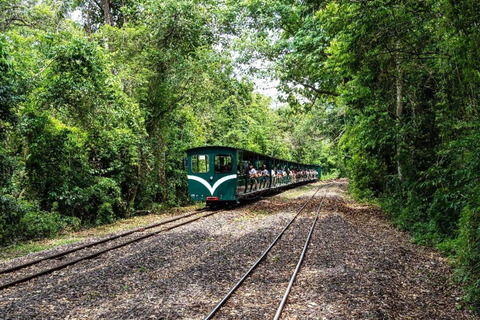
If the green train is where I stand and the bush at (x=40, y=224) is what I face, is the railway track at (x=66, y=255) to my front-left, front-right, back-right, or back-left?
front-left

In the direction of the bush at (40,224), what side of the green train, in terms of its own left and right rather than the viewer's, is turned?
front

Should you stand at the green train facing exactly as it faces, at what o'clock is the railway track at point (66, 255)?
The railway track is roughly at 11 o'clock from the green train.

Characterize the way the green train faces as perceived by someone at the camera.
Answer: facing the viewer and to the left of the viewer
